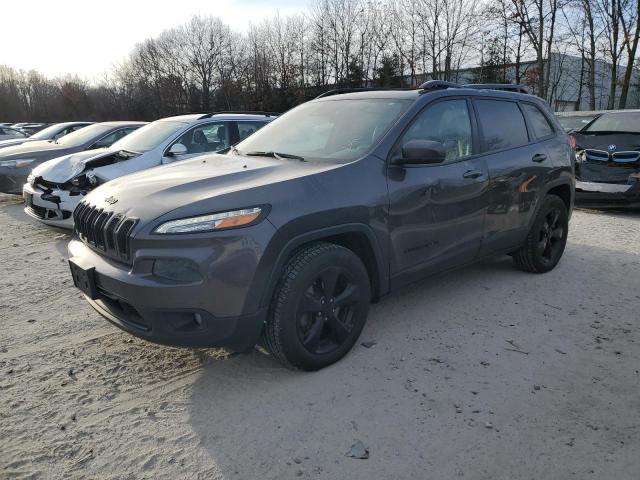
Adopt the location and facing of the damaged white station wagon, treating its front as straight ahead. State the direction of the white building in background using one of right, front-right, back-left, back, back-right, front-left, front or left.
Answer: back

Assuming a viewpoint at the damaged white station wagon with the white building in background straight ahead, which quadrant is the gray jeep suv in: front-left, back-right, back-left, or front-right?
back-right

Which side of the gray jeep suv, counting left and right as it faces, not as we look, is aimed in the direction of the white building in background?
back

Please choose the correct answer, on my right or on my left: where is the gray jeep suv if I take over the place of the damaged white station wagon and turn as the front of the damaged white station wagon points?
on my left

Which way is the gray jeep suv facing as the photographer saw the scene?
facing the viewer and to the left of the viewer

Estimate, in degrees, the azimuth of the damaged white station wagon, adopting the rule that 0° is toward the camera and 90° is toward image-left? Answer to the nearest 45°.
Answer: approximately 45°

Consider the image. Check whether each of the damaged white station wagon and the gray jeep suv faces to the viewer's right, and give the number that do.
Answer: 0

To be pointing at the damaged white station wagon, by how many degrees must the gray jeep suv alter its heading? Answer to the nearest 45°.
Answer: approximately 90° to its right

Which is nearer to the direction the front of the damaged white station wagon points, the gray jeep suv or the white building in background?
the gray jeep suv
